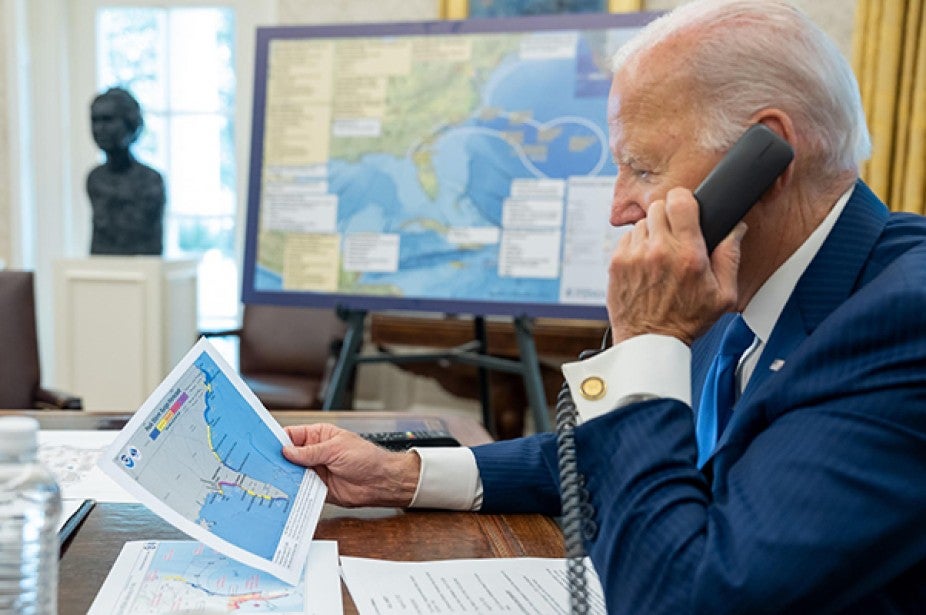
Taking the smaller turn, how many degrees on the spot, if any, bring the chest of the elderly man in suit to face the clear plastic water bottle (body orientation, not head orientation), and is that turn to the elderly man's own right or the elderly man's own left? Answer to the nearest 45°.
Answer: approximately 45° to the elderly man's own left

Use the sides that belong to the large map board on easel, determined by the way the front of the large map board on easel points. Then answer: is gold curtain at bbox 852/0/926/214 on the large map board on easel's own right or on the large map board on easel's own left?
on the large map board on easel's own left

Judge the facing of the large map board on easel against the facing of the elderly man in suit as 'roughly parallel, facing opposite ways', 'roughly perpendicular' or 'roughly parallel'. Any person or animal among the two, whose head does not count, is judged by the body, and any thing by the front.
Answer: roughly perpendicular

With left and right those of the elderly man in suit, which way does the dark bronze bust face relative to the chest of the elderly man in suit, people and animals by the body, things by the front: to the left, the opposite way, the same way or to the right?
to the left

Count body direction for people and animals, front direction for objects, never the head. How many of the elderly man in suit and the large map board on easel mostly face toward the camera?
1

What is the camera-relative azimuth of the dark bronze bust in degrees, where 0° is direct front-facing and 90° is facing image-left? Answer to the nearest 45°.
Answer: approximately 45°

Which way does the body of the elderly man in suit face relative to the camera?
to the viewer's left

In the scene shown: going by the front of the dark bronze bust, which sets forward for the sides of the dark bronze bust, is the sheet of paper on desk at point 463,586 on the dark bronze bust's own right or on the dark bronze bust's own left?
on the dark bronze bust's own left

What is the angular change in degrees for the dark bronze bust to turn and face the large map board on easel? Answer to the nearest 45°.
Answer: approximately 90° to its left
